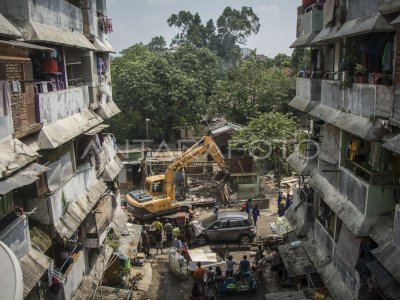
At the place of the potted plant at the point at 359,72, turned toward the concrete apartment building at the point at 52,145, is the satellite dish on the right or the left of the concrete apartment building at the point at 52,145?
left

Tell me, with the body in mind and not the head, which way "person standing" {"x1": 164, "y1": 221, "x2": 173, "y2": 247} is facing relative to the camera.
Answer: away from the camera

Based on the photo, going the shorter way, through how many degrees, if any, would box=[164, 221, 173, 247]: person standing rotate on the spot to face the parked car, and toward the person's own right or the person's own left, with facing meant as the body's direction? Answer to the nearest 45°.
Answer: approximately 90° to the person's own right

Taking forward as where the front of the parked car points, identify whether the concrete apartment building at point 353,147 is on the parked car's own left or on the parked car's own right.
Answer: on the parked car's own left

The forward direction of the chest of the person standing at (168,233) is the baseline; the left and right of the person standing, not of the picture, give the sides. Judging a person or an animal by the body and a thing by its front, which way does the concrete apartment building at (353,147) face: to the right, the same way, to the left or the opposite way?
to the left

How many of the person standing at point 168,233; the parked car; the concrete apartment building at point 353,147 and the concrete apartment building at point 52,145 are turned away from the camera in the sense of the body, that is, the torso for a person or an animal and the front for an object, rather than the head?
1

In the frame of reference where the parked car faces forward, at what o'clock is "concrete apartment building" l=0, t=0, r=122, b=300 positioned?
The concrete apartment building is roughly at 10 o'clock from the parked car.

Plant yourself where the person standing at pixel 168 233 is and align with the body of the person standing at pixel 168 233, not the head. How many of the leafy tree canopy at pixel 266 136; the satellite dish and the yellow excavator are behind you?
1

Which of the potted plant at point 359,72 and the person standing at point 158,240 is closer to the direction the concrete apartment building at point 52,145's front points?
the potted plant

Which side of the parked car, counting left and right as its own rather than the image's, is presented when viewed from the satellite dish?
left

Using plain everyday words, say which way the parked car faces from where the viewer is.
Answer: facing to the left of the viewer
